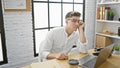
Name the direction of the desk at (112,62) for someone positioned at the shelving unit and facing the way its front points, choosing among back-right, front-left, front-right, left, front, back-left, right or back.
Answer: front-left

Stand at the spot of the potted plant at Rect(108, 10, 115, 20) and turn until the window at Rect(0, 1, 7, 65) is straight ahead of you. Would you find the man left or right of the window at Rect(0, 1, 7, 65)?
left

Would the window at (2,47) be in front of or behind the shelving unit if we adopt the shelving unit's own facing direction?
in front

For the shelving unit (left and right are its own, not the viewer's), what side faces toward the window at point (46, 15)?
front

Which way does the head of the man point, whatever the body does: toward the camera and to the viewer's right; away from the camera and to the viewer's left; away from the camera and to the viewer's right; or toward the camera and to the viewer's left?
toward the camera and to the viewer's right

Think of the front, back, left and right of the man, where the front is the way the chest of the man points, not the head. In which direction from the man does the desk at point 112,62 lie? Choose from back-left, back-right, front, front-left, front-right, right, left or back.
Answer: front

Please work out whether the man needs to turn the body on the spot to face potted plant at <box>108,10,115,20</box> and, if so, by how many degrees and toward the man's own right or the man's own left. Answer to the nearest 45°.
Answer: approximately 90° to the man's own left

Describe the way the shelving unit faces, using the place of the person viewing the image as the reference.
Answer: facing the viewer and to the left of the viewer

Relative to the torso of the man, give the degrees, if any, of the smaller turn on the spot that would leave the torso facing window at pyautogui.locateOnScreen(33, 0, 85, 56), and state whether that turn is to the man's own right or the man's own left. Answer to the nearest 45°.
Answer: approximately 135° to the man's own left

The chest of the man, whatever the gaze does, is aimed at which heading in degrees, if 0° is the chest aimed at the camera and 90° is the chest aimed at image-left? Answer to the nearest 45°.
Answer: approximately 315°

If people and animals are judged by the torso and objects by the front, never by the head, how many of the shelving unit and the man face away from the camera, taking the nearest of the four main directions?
0

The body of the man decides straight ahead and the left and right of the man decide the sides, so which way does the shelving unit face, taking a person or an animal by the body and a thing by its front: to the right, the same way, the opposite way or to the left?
to the right

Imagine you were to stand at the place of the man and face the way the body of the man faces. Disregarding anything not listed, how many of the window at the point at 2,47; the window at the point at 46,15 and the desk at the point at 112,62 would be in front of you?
1
